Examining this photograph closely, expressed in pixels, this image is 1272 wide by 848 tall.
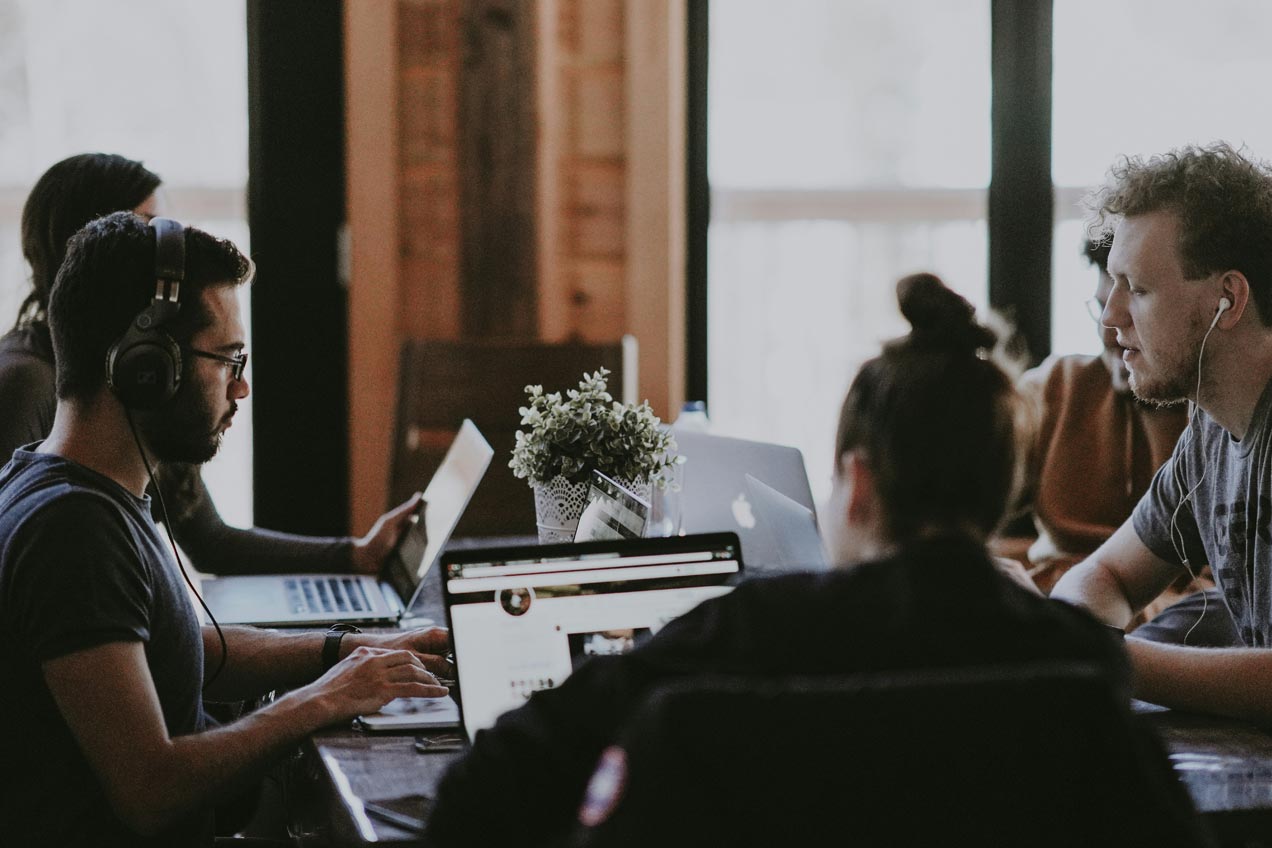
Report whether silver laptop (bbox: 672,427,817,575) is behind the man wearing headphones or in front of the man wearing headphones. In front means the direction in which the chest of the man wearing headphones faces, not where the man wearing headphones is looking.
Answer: in front

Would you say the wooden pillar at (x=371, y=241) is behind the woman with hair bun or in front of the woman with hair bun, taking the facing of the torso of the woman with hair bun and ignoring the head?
in front

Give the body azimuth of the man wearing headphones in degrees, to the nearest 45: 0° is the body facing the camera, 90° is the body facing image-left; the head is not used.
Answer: approximately 270°

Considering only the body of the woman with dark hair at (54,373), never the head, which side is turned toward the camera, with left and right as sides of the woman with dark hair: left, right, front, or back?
right

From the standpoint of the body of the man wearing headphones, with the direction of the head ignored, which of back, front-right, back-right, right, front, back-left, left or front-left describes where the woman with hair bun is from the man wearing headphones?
front-right

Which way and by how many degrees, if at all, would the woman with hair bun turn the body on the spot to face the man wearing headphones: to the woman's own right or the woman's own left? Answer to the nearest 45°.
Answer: approximately 45° to the woman's own left

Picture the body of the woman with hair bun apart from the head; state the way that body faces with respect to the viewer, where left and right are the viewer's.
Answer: facing away from the viewer

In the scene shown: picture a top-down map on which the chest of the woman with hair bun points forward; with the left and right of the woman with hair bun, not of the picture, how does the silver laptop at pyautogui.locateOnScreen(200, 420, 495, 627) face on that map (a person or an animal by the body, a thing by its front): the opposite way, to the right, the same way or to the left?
to the left

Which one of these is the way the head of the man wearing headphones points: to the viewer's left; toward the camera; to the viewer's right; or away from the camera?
to the viewer's right

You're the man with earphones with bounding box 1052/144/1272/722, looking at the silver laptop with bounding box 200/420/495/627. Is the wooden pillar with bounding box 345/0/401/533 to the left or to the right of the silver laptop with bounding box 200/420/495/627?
right

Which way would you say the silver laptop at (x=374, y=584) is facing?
to the viewer's left
